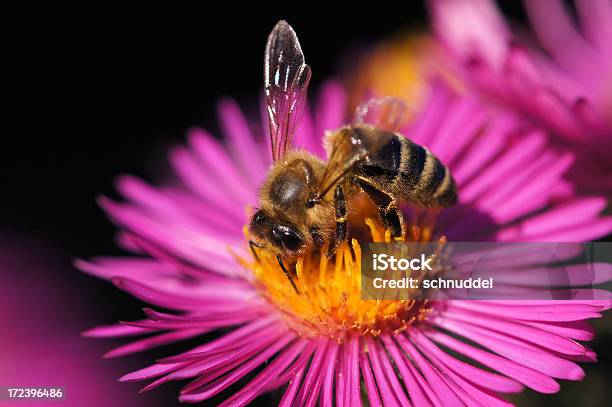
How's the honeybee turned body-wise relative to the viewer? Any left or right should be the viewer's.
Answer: facing the viewer and to the left of the viewer

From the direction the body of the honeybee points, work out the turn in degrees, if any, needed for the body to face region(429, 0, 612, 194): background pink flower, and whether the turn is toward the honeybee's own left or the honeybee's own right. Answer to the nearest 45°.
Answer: approximately 180°
